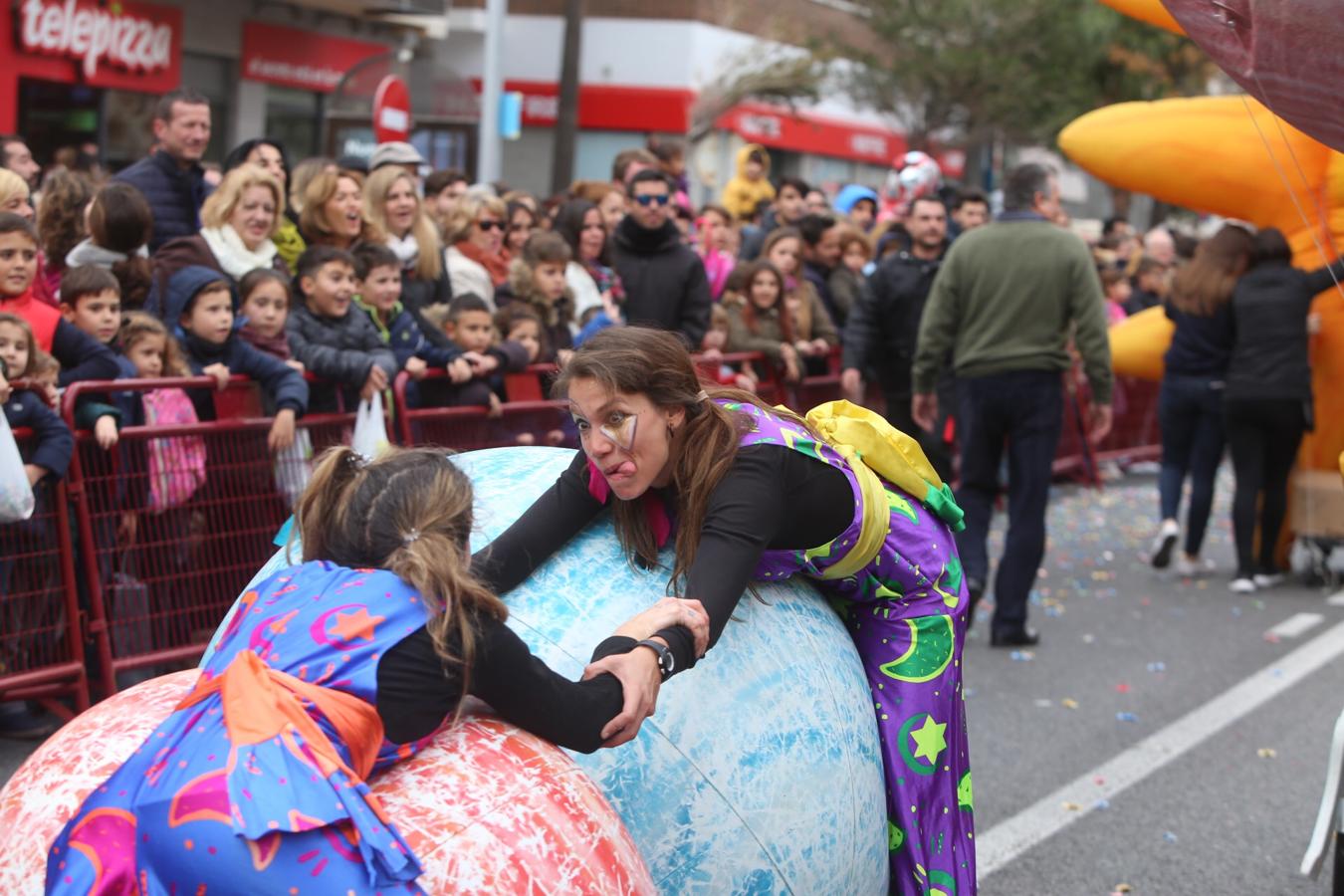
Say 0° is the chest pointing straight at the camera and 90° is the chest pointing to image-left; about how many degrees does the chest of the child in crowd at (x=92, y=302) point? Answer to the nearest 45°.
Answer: approximately 315°

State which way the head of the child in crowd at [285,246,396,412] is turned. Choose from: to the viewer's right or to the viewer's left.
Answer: to the viewer's right

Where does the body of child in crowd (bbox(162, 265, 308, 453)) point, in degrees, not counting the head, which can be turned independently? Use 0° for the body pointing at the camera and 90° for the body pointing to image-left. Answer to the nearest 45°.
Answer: approximately 315°

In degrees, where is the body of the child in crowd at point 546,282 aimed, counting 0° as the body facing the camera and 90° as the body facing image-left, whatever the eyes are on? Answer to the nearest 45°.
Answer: approximately 315°

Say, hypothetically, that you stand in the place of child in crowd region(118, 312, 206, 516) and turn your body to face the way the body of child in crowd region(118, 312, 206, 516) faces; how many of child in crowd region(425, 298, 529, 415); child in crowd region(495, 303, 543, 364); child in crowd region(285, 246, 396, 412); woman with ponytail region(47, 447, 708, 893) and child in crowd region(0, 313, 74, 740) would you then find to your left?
3

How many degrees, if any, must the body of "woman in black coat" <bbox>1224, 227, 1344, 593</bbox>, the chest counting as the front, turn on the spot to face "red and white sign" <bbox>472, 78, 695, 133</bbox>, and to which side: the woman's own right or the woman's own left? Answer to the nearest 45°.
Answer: approximately 45° to the woman's own left

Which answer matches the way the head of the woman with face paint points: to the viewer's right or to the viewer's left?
to the viewer's left

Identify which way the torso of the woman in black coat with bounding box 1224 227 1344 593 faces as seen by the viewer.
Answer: away from the camera

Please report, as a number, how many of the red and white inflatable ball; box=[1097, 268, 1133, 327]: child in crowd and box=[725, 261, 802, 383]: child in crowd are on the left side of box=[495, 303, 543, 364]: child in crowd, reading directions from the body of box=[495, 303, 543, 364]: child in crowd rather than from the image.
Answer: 2

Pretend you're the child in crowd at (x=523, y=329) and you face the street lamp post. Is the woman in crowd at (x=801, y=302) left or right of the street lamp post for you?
right

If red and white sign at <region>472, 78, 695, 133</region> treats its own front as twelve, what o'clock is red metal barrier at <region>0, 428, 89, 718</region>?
The red metal barrier is roughly at 12 o'clock from the red and white sign.

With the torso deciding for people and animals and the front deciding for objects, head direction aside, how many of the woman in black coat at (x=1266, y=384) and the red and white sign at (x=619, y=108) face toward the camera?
1
